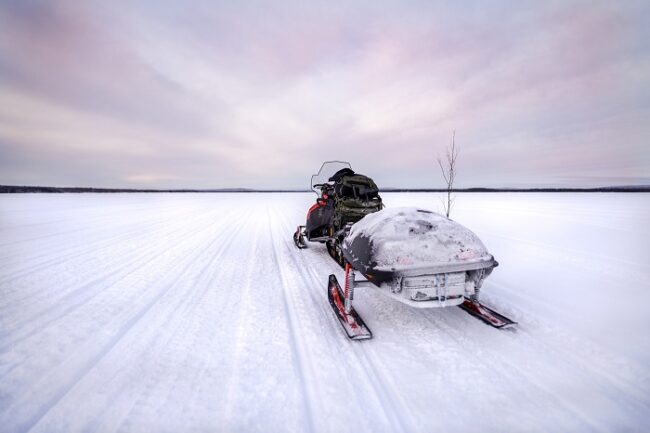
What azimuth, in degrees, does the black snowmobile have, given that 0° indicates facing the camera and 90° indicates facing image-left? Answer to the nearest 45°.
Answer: approximately 135°
